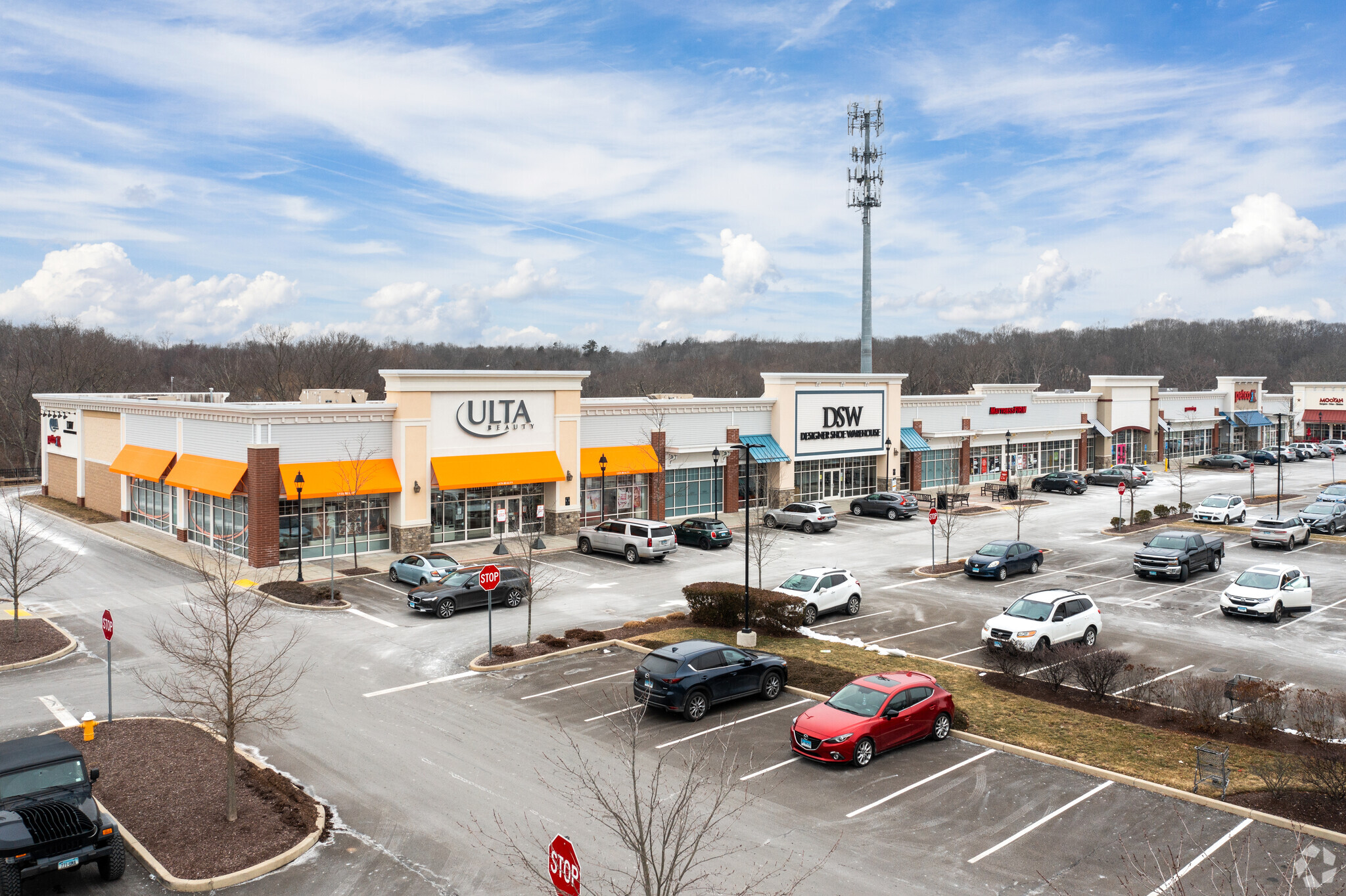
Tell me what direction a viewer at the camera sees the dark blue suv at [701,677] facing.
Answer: facing away from the viewer and to the right of the viewer

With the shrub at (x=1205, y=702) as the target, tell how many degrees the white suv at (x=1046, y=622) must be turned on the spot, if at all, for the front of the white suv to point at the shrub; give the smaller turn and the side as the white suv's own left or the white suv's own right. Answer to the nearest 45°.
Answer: approximately 90° to the white suv's own left

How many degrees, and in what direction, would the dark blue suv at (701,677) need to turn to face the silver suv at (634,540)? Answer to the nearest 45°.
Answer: approximately 45° to its left

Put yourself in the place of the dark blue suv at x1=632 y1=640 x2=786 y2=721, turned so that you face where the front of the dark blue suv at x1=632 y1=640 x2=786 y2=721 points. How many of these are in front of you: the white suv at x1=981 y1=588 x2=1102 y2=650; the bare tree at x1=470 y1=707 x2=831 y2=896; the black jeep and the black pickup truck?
2

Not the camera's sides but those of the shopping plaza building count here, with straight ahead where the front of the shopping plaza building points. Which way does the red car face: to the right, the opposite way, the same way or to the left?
to the right

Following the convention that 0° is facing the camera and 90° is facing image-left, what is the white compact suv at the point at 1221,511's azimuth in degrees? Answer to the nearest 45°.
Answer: approximately 45°

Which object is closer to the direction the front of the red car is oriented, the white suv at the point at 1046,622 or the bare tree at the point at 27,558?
the bare tree

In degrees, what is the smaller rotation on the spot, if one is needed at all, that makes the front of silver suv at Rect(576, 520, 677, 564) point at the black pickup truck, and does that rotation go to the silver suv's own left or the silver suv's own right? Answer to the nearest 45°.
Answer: approximately 135° to the silver suv's own right

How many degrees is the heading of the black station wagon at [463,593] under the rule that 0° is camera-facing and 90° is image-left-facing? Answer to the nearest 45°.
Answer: approximately 45°

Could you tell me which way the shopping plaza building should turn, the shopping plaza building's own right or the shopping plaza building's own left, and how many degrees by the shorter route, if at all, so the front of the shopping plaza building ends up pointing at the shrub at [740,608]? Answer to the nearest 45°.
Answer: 0° — it already faces it

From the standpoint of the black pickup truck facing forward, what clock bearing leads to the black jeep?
The black jeep is roughly at 11 o'clock from the black pickup truck.

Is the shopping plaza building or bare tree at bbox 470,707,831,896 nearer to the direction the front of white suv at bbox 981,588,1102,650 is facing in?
the bare tree

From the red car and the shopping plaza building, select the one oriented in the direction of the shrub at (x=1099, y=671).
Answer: the shopping plaza building
